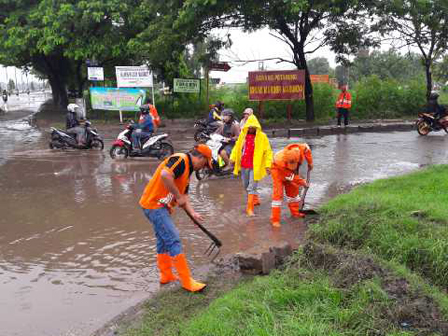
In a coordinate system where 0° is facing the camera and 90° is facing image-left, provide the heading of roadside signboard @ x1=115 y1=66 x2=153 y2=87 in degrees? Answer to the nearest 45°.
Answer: approximately 0°

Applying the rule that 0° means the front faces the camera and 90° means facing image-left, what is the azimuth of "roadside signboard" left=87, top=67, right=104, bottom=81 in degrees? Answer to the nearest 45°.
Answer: approximately 0°

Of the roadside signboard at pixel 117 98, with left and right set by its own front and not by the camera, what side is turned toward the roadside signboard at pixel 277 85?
left

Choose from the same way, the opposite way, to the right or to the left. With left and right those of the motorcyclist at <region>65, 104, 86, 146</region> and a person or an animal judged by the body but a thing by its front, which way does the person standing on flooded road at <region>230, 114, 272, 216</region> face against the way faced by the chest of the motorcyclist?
to the right

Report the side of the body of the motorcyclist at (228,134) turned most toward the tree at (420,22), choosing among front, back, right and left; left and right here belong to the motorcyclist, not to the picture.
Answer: back

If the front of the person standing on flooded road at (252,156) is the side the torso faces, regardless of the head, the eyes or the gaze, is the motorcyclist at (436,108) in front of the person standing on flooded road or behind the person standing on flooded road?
behind

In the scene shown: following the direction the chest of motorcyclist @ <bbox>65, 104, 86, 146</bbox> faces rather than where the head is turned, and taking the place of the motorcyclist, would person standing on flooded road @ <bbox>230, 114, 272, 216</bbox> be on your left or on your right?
on your right

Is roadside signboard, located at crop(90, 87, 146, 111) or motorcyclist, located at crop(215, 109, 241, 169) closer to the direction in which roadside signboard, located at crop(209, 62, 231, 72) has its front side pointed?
the motorcyclist

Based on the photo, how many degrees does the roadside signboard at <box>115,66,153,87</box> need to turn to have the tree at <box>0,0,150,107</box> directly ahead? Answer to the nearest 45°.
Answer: approximately 135° to its right

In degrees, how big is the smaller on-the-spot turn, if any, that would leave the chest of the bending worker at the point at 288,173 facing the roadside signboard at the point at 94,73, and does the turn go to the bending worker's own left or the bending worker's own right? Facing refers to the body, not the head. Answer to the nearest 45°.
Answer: approximately 135° to the bending worker's own left
